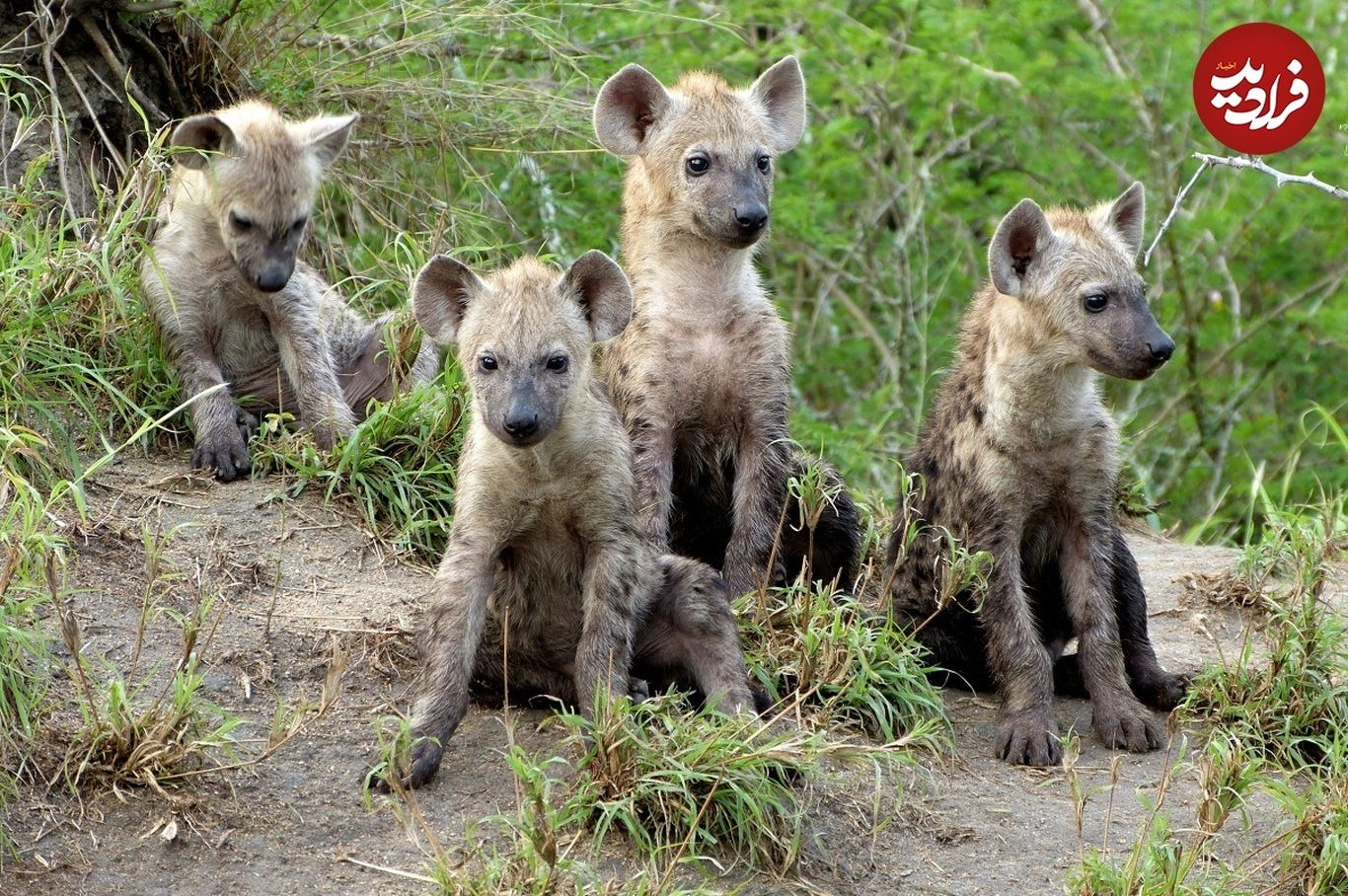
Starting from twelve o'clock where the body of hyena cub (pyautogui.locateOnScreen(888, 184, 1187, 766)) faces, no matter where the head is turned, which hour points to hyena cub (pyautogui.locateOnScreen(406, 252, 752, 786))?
hyena cub (pyautogui.locateOnScreen(406, 252, 752, 786)) is roughly at 3 o'clock from hyena cub (pyautogui.locateOnScreen(888, 184, 1187, 766)).

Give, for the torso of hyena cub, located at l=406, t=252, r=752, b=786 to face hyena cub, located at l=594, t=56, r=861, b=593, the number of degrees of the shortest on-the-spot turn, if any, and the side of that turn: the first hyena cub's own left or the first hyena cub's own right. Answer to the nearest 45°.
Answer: approximately 180°

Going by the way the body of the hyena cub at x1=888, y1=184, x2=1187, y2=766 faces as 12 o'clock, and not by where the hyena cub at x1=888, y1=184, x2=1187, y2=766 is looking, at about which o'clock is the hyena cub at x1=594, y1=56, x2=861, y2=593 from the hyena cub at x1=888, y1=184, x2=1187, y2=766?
the hyena cub at x1=594, y1=56, x2=861, y2=593 is roughly at 5 o'clock from the hyena cub at x1=888, y1=184, x2=1187, y2=766.

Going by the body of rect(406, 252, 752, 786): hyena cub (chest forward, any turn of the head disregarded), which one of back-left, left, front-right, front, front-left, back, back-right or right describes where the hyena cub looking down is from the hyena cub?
back-right

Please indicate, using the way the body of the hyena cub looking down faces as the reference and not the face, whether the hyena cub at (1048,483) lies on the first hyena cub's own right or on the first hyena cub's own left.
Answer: on the first hyena cub's own left

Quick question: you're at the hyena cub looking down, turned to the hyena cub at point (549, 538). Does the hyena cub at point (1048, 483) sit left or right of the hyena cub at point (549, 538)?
left

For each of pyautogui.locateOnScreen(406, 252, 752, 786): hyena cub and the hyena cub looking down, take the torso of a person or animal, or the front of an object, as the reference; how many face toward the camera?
2

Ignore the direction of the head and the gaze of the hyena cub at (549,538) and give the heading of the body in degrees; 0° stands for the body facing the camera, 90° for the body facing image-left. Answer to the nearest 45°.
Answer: approximately 0°

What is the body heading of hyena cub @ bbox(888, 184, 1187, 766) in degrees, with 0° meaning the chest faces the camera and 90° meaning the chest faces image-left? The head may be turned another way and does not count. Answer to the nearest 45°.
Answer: approximately 315°

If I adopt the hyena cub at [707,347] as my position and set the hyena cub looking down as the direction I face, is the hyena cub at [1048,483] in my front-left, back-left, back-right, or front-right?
back-left

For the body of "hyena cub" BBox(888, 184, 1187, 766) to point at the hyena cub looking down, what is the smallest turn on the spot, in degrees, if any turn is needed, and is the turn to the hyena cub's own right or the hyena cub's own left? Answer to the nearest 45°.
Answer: approximately 135° to the hyena cub's own right
